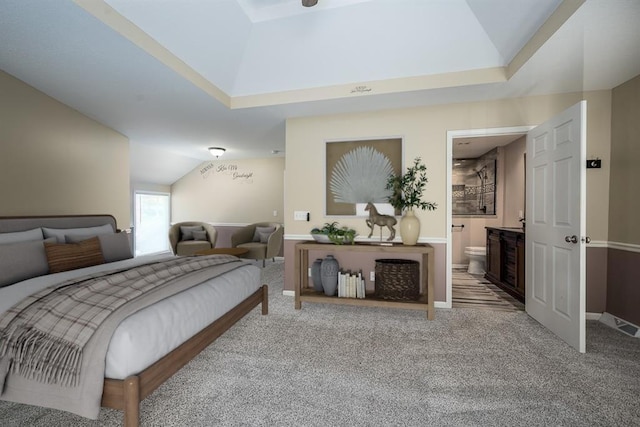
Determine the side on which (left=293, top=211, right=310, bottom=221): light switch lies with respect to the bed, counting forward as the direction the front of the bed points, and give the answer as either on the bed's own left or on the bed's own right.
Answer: on the bed's own left

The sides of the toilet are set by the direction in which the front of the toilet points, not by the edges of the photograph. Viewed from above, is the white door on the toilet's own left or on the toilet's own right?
on the toilet's own left

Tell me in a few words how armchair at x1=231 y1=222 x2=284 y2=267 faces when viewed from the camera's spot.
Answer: facing the viewer and to the left of the viewer

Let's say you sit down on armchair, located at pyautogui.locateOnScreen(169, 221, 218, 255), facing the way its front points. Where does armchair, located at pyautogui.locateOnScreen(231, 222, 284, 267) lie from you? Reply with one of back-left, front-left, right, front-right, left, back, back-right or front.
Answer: front-left

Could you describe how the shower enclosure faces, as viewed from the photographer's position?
facing the viewer

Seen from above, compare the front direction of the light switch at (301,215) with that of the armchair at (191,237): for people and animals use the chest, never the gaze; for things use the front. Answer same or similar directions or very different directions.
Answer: same or similar directions

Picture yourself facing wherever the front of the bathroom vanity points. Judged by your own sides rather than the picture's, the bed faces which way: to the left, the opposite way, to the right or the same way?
the opposite way

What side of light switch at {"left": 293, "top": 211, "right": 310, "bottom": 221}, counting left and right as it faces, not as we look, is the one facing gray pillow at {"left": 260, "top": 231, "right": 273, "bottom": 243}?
back

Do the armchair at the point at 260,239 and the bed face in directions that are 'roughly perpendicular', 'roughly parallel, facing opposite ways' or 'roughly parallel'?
roughly perpendicular

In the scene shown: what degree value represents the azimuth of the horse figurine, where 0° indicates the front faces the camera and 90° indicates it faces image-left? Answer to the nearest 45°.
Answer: approximately 90°

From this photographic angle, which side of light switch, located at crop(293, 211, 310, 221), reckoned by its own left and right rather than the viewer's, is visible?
front
